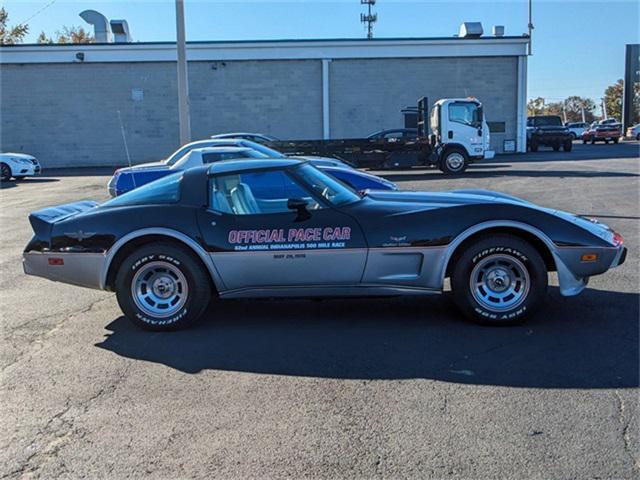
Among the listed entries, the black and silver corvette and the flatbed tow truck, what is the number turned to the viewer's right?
2

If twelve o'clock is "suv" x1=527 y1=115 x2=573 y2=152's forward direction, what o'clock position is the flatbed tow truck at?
The flatbed tow truck is roughly at 2 o'clock from the suv.

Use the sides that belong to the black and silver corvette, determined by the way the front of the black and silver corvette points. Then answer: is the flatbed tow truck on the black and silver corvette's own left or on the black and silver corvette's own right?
on the black and silver corvette's own left

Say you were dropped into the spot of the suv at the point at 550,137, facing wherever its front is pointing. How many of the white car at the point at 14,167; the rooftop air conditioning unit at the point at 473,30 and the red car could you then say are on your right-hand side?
2

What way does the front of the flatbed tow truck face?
to the viewer's right

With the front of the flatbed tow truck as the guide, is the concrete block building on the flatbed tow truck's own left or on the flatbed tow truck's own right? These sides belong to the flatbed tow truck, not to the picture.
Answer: on the flatbed tow truck's own left

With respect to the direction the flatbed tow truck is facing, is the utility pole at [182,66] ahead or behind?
behind

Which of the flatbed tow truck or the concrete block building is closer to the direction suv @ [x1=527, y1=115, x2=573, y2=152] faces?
the flatbed tow truck

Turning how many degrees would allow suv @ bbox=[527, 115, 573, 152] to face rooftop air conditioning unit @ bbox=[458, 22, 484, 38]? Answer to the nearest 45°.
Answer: approximately 90° to its right

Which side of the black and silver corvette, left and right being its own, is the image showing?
right
